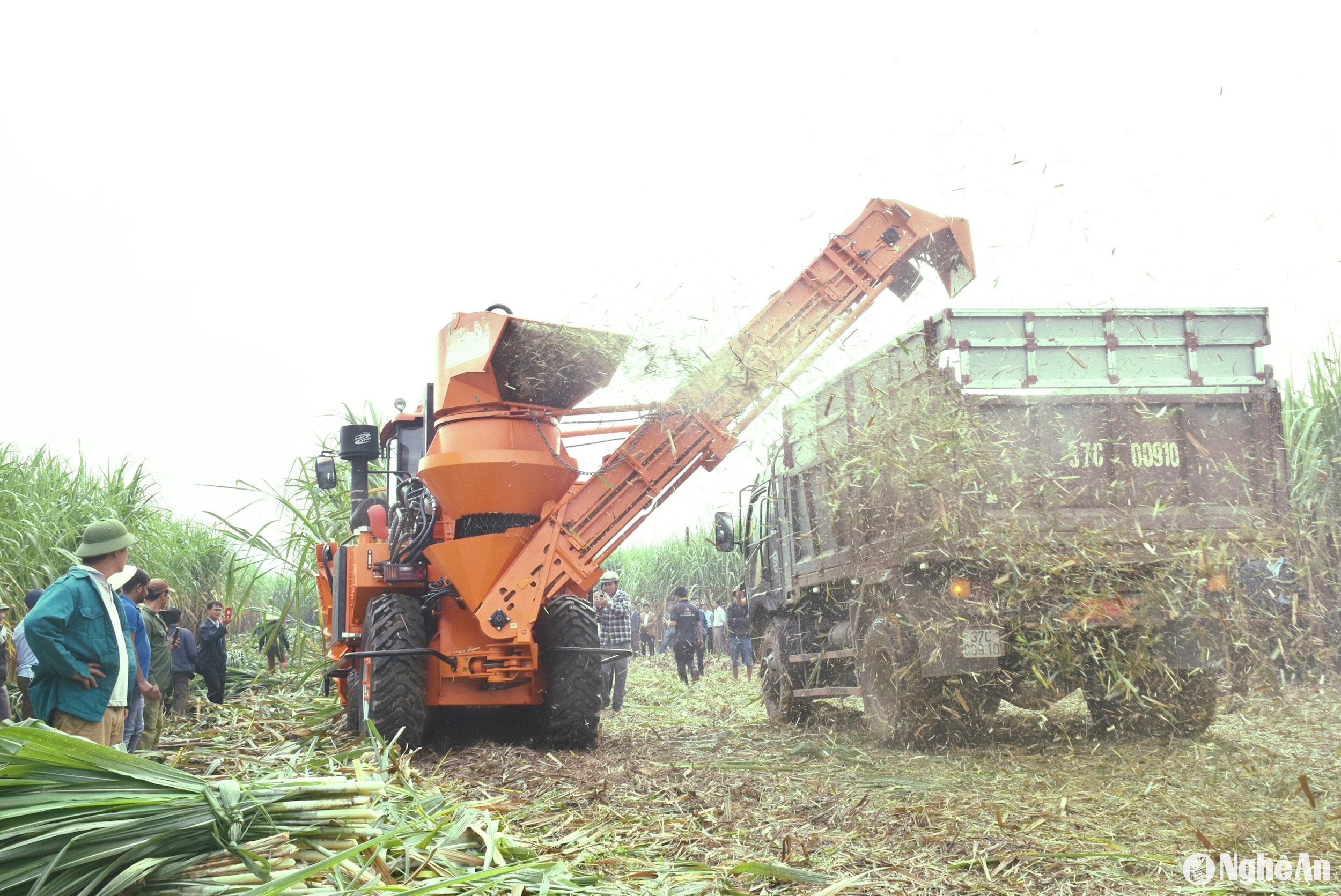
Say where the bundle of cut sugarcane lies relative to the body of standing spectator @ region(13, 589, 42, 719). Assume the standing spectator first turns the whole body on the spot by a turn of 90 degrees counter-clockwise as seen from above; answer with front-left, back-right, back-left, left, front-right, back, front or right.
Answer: back

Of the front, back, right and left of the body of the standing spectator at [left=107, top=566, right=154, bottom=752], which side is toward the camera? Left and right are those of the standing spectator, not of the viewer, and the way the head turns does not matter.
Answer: right

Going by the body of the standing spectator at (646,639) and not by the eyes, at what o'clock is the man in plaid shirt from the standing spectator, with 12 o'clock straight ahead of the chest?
The man in plaid shirt is roughly at 12 o'clock from the standing spectator.

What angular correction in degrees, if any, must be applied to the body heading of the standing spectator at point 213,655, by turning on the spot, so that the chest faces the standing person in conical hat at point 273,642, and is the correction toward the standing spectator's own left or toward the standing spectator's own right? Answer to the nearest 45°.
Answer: approximately 135° to the standing spectator's own left

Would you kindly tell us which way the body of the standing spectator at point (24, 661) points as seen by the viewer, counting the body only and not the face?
to the viewer's right

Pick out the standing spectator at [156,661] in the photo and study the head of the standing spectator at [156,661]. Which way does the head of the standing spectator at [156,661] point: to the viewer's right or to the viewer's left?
to the viewer's right

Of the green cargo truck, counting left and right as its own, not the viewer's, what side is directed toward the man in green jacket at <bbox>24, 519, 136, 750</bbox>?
left

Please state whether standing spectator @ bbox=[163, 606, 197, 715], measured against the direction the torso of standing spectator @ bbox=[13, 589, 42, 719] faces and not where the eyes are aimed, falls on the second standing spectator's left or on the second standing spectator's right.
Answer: on the second standing spectator's left

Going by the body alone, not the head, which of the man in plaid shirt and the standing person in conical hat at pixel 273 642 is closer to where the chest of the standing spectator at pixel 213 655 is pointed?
the man in plaid shirt

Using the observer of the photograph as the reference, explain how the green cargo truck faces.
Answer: facing away from the viewer and to the left of the viewer
